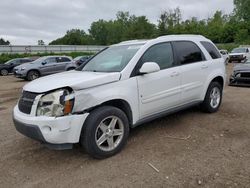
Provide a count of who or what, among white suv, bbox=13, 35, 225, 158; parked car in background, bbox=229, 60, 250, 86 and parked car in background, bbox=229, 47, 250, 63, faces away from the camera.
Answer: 0

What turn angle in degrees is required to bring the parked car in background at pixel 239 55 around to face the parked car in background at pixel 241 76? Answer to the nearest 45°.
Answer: approximately 45° to its left

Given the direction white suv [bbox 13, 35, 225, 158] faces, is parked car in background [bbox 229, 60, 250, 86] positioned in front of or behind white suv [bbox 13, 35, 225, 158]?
behind

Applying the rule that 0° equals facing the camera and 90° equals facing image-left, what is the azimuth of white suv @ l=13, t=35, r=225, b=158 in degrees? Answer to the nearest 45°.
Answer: approximately 45°

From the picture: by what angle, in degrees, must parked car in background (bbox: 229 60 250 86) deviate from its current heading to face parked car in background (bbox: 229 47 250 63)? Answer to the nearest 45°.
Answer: approximately 135° to its right

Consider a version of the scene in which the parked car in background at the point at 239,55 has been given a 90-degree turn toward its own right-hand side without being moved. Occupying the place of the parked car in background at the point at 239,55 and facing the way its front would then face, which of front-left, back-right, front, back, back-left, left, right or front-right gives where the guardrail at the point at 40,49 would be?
front-left

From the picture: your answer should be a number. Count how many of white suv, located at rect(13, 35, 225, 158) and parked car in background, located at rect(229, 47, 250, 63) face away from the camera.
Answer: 0

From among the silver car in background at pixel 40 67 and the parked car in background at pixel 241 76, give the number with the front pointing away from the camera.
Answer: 0

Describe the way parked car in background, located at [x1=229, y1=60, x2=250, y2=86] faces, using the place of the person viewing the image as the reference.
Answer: facing the viewer and to the left of the viewer

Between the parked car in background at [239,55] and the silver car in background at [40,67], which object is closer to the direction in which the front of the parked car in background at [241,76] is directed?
the silver car in background
